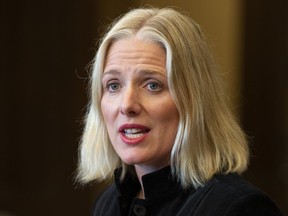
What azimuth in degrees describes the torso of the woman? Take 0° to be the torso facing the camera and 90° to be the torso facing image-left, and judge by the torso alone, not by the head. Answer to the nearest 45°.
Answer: approximately 45°
